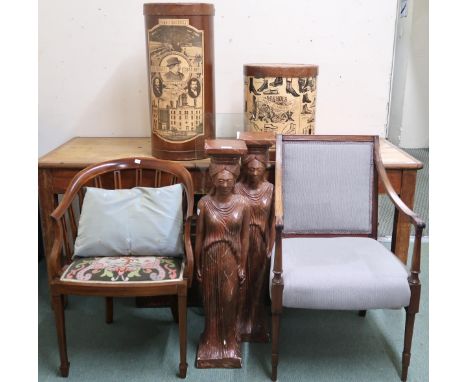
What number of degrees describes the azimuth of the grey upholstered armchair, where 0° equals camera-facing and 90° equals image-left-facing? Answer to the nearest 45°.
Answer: approximately 0°

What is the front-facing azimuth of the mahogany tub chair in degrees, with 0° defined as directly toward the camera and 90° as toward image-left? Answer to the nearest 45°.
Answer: approximately 0°

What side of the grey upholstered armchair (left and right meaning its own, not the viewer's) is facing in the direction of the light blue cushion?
right

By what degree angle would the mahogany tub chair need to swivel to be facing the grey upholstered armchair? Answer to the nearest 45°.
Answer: approximately 90° to its left
